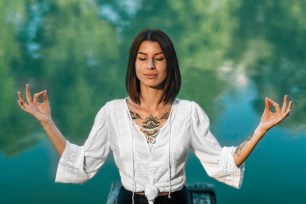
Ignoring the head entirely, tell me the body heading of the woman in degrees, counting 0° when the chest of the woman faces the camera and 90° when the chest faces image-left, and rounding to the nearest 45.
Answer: approximately 0°
